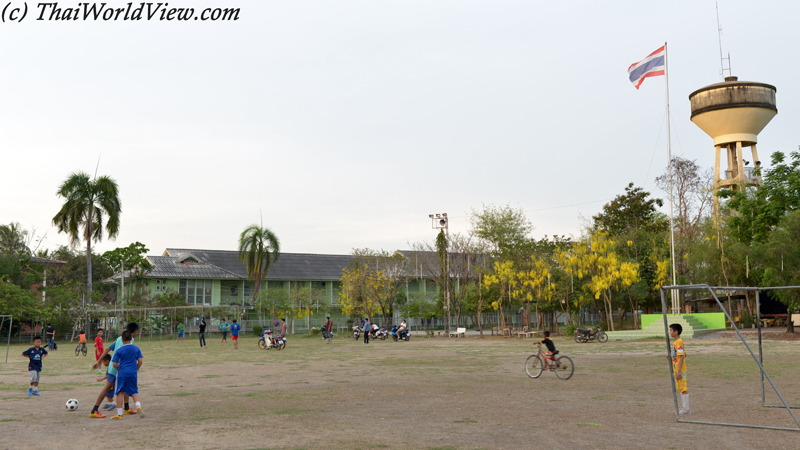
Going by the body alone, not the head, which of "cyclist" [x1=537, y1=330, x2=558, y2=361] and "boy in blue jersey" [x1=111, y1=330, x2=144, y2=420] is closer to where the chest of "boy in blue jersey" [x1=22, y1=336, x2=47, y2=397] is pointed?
the boy in blue jersey

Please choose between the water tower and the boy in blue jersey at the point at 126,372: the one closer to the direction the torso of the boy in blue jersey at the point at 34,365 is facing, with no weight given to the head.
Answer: the boy in blue jersey

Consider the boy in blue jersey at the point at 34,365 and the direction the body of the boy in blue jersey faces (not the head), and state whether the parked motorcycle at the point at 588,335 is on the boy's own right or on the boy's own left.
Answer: on the boy's own left

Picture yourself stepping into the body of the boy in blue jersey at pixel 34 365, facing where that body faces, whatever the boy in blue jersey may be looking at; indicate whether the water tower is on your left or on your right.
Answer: on your left

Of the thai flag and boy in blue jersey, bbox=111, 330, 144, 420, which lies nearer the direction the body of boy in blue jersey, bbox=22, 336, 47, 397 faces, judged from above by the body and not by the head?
the boy in blue jersey

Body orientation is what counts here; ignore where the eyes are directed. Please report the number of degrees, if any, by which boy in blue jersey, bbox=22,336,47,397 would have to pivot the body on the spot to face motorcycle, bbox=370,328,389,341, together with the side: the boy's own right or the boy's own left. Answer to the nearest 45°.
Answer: approximately 135° to the boy's own left

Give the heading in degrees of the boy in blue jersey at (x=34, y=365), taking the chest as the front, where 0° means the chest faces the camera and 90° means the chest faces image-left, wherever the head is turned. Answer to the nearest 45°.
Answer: approximately 0°

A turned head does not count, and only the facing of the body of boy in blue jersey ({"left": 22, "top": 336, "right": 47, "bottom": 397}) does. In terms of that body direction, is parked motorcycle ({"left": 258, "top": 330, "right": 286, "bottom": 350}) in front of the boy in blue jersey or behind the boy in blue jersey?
behind

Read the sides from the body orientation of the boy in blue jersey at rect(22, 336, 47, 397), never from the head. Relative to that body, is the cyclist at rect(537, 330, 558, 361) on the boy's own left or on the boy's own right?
on the boy's own left
